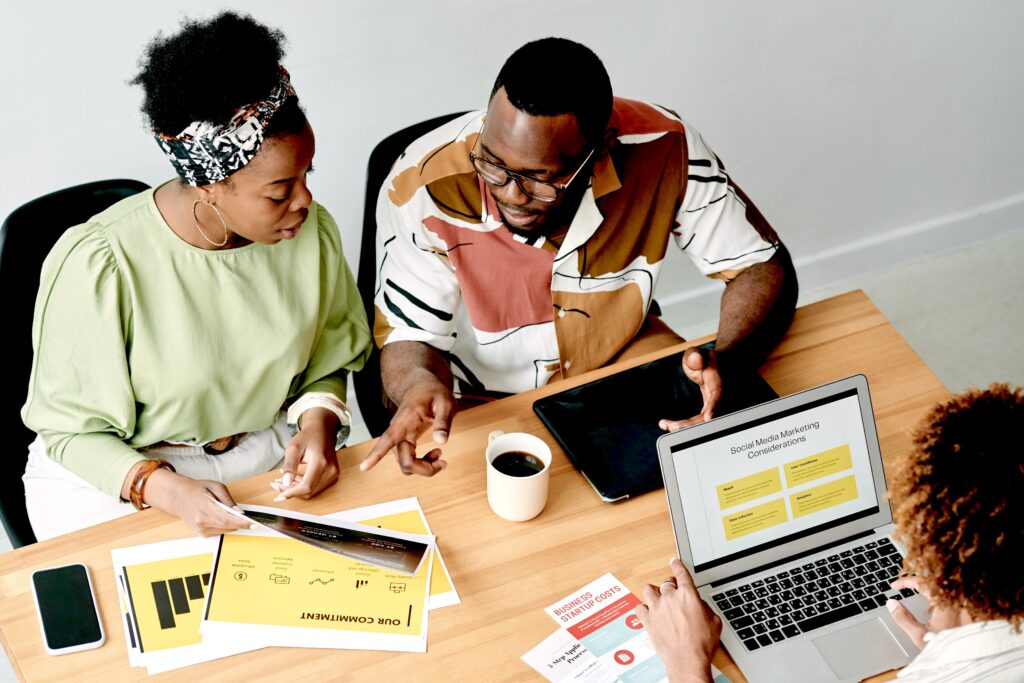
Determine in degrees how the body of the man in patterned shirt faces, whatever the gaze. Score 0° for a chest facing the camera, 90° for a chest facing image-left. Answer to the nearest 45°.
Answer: approximately 0°

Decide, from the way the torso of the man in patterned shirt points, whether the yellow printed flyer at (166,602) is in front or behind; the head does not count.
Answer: in front

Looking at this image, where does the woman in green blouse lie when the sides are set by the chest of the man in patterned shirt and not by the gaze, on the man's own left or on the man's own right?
on the man's own right

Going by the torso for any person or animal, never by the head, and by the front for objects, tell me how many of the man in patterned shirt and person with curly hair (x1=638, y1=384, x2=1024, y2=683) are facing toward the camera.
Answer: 1

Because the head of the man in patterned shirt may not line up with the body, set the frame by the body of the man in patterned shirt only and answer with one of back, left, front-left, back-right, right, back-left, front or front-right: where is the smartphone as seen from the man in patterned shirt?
front-right

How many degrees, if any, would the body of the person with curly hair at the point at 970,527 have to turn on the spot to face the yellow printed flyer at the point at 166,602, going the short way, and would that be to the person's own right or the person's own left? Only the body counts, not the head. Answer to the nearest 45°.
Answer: approximately 45° to the person's own left

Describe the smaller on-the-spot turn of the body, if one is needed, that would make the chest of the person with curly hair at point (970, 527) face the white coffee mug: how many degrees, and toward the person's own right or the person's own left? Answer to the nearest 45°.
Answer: approximately 45° to the person's own left

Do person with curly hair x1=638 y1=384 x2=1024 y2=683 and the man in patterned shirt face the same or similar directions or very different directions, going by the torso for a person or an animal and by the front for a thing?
very different directions

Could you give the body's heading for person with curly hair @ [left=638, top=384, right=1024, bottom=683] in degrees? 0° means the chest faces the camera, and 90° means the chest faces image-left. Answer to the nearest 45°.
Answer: approximately 135°

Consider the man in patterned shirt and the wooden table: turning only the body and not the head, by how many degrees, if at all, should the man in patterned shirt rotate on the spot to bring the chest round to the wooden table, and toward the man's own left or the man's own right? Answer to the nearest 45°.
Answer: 0° — they already face it

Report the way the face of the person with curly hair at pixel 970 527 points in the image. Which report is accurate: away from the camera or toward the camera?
away from the camera
